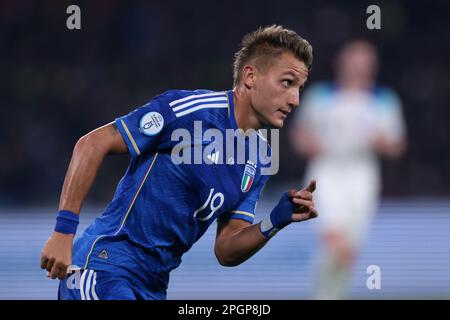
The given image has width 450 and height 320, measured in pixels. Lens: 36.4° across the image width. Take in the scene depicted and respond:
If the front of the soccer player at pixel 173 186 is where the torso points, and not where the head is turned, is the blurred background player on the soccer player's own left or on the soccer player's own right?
on the soccer player's own left

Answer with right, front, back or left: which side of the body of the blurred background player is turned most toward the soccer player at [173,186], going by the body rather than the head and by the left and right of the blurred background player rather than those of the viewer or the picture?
front

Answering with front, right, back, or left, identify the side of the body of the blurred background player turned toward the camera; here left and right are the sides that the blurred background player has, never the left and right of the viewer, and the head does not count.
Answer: front

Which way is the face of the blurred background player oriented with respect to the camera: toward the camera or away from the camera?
toward the camera

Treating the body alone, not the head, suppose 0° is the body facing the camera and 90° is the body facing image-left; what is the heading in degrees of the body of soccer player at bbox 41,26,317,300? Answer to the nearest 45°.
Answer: approximately 315°

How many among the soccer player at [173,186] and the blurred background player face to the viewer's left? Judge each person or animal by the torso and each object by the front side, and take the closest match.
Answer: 0
